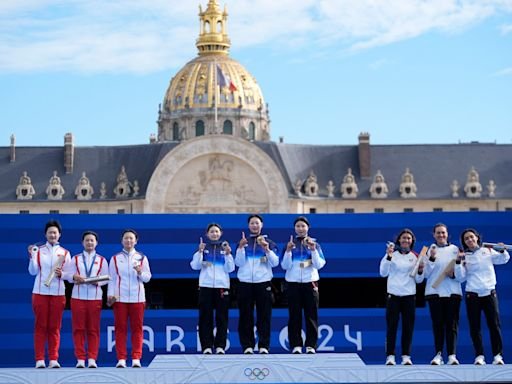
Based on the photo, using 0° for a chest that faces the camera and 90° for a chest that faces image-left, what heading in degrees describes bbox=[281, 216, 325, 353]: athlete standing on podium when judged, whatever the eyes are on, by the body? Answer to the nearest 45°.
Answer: approximately 0°

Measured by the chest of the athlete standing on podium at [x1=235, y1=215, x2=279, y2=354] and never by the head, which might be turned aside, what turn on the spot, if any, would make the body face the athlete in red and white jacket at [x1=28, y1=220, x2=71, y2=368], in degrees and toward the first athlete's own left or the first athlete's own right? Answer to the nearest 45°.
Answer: approximately 90° to the first athlete's own right

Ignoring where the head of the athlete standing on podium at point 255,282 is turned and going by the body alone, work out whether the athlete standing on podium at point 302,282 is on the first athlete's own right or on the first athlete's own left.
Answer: on the first athlete's own left

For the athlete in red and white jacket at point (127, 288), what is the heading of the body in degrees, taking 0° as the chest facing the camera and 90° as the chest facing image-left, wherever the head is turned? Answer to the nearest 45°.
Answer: approximately 0°

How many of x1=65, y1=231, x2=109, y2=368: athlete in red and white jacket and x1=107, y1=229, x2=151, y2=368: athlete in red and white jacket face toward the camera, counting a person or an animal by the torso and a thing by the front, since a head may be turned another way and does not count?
2

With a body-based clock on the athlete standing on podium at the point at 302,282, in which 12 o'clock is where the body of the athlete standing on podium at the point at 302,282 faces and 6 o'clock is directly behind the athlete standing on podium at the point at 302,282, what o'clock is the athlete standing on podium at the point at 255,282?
the athlete standing on podium at the point at 255,282 is roughly at 3 o'clock from the athlete standing on podium at the point at 302,282.
